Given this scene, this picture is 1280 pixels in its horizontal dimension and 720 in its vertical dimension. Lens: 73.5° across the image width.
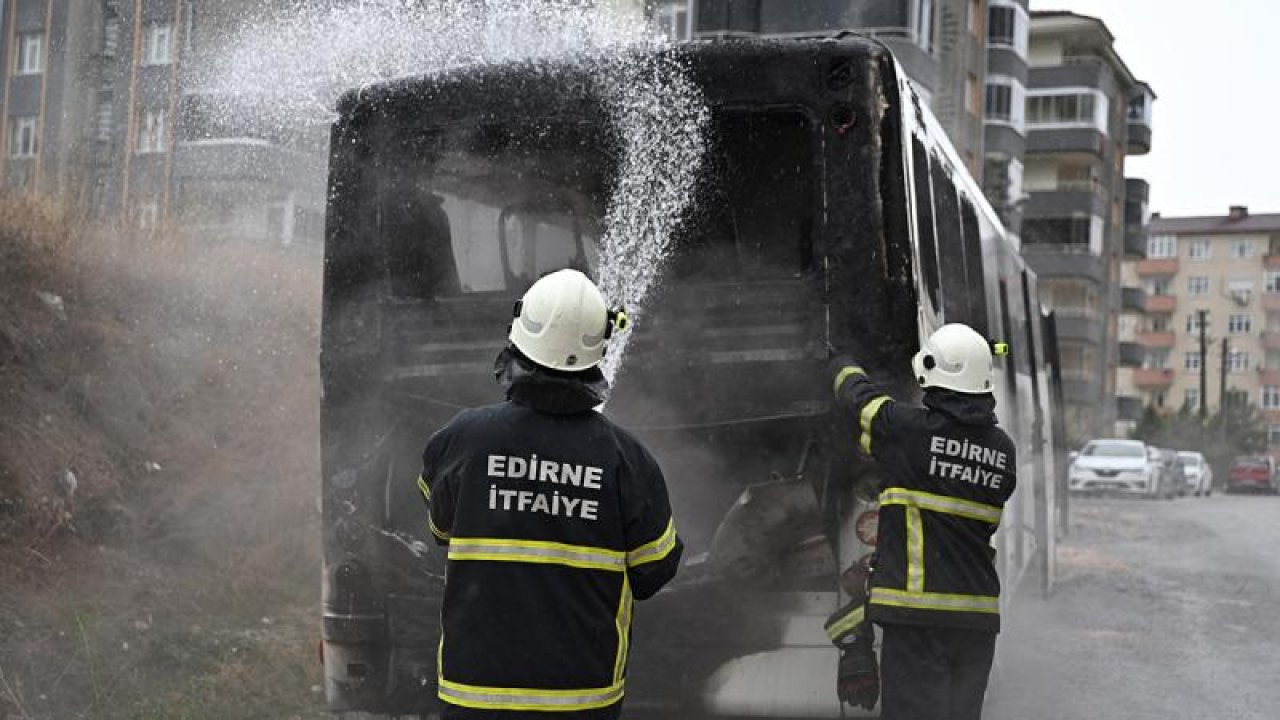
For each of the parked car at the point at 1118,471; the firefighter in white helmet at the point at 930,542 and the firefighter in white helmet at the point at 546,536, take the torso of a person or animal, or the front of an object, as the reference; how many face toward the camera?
1

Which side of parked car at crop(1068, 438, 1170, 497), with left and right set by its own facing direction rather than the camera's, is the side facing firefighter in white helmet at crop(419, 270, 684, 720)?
front

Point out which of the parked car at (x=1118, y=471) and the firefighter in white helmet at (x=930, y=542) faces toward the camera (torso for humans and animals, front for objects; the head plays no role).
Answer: the parked car

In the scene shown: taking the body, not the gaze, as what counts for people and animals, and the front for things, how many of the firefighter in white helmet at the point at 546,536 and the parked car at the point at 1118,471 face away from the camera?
1

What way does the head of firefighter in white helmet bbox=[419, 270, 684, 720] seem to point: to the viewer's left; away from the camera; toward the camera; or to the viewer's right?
away from the camera

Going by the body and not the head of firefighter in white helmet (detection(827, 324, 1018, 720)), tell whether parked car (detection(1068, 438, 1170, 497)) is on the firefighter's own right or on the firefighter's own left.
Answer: on the firefighter's own right

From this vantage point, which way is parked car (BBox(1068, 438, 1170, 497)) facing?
toward the camera

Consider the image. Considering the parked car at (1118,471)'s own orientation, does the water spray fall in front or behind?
in front

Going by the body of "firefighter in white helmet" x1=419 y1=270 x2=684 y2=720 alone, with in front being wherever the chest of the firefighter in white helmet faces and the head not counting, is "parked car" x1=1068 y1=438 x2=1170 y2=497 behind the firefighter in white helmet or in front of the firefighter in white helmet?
in front

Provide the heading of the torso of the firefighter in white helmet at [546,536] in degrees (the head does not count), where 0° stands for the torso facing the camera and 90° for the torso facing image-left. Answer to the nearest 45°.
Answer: approximately 180°

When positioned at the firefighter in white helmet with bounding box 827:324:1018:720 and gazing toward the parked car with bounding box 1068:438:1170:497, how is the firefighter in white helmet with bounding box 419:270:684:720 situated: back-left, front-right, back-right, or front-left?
back-left

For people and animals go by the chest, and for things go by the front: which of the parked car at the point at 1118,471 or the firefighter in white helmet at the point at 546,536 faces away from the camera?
the firefighter in white helmet

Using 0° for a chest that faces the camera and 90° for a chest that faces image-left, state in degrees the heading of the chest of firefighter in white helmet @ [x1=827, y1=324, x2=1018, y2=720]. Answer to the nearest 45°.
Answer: approximately 135°
